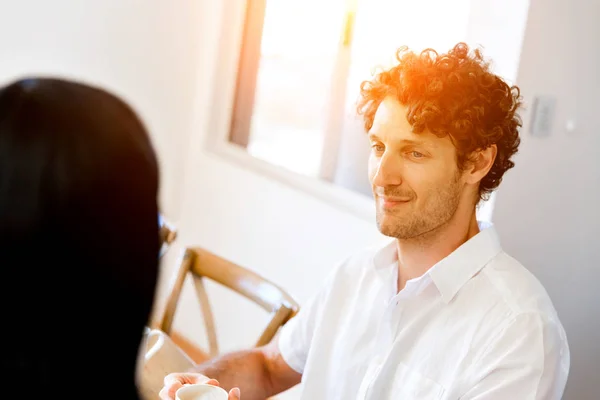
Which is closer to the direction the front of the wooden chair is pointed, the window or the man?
the man

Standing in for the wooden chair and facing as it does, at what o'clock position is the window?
The window is roughly at 5 o'clock from the wooden chair.

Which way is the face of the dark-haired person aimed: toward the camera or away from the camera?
away from the camera

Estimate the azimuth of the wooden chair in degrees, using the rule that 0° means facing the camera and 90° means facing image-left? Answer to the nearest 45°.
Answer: approximately 45°

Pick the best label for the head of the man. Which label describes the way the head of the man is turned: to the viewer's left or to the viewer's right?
to the viewer's left

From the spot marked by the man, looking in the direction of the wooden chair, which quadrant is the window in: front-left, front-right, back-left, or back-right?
front-right

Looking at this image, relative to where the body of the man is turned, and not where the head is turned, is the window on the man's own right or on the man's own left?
on the man's own right

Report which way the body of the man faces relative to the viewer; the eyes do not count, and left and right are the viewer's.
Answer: facing the viewer and to the left of the viewer

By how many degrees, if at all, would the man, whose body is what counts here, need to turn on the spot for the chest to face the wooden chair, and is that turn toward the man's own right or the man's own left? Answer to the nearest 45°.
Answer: approximately 90° to the man's own right

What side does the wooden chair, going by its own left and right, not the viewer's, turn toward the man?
left

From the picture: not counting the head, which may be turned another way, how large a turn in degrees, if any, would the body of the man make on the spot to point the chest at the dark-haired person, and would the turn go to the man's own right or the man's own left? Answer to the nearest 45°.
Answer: approximately 45° to the man's own left

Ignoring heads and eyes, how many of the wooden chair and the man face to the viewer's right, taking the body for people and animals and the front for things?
0
